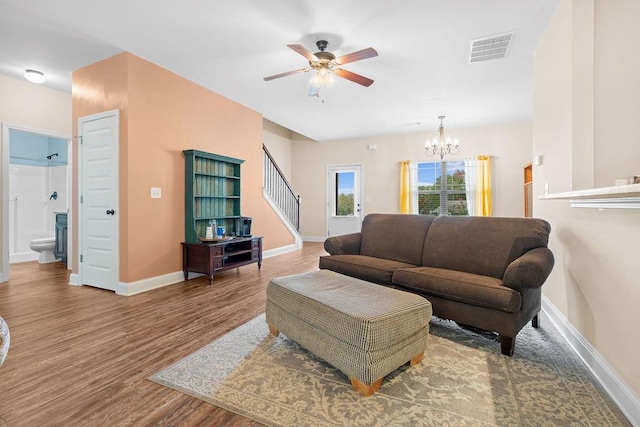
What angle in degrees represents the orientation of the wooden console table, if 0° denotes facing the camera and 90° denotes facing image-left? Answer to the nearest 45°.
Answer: approximately 315°

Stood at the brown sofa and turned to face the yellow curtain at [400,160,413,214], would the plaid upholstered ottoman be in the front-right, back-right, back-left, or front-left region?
back-left

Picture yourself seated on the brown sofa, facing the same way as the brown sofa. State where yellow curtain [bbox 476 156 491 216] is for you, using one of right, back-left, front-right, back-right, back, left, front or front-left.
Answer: back-right

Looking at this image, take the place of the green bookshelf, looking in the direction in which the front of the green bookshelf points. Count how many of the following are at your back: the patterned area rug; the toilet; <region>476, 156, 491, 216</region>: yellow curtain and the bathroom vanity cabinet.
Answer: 2

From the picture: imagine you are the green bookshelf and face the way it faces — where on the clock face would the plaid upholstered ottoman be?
The plaid upholstered ottoman is roughly at 1 o'clock from the green bookshelf.

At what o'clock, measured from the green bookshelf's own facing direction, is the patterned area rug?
The patterned area rug is roughly at 1 o'clock from the green bookshelf.

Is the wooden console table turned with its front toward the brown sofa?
yes

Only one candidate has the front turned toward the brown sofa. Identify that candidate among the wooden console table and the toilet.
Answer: the wooden console table
